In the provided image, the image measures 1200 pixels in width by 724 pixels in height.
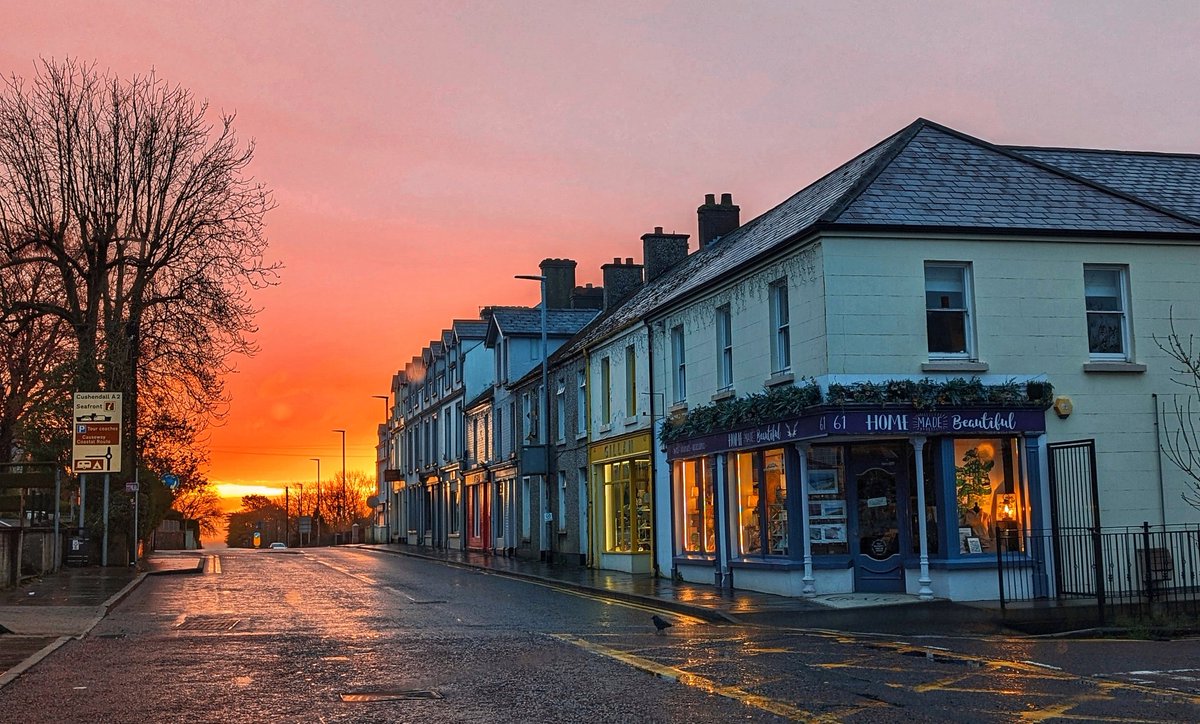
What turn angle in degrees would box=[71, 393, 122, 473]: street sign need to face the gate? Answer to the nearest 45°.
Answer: approximately 45° to its left

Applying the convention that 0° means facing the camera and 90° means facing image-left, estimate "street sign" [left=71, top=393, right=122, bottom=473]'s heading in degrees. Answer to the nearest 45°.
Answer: approximately 0°

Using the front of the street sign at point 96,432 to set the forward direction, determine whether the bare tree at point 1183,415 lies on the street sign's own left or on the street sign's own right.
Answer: on the street sign's own left

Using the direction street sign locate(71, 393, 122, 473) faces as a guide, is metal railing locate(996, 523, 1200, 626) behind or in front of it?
in front

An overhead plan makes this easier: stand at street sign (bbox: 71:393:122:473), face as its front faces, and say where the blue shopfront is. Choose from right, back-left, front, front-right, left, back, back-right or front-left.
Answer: front-left

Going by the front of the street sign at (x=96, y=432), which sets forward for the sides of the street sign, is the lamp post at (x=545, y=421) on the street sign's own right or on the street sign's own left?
on the street sign's own left

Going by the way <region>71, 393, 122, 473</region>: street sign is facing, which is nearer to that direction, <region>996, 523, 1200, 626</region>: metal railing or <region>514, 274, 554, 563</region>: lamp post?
the metal railing

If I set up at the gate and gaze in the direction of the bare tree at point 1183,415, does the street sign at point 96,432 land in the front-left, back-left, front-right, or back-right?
back-left
